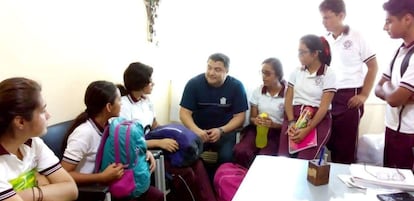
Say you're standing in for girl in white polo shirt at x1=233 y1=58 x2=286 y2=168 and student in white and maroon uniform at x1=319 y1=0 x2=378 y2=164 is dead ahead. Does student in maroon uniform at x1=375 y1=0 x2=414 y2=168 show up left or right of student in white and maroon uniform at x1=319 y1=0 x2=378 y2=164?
right

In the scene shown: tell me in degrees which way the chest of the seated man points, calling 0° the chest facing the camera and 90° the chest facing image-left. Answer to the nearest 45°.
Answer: approximately 0°

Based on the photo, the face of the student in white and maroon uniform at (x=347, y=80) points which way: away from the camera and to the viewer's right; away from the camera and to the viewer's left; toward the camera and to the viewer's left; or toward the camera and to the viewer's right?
toward the camera and to the viewer's left

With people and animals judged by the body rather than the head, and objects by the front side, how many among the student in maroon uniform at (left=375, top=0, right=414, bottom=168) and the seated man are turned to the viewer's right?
0

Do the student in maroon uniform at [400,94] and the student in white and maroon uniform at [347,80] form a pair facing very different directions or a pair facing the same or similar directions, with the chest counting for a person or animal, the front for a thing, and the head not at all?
same or similar directions

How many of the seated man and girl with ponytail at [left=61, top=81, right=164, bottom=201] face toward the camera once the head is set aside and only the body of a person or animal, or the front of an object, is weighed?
1

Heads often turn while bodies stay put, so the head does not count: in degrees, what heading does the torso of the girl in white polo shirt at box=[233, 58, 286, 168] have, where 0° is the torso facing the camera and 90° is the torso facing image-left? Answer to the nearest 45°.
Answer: approximately 45°

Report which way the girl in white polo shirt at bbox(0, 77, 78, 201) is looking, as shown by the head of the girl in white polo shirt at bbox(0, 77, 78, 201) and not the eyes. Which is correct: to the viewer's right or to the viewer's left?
to the viewer's right

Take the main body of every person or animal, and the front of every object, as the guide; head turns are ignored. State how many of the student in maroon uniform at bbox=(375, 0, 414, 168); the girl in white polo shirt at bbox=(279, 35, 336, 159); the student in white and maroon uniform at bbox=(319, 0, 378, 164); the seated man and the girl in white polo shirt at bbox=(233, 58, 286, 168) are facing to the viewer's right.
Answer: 0

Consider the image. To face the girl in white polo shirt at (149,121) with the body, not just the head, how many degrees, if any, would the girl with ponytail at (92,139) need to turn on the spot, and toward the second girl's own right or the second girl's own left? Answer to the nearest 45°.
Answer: approximately 45° to the second girl's own left

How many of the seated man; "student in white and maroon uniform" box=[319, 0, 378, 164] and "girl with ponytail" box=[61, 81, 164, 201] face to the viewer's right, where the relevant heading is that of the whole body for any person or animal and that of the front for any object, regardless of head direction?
1

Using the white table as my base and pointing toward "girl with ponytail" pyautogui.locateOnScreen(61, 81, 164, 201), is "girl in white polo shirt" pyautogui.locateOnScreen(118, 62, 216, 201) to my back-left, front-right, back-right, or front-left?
front-right

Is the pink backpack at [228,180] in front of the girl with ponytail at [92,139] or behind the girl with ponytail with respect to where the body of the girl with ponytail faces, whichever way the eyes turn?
in front

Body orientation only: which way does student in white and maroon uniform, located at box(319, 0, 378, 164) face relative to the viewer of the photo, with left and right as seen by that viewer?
facing the viewer and to the left of the viewer

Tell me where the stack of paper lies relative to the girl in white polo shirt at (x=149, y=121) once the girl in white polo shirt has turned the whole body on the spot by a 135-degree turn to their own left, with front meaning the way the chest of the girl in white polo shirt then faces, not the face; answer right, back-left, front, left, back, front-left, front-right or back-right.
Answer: back-right

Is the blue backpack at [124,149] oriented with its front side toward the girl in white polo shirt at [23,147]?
no

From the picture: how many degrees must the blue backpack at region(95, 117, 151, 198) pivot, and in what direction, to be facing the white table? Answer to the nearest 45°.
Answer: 0° — it already faces it
